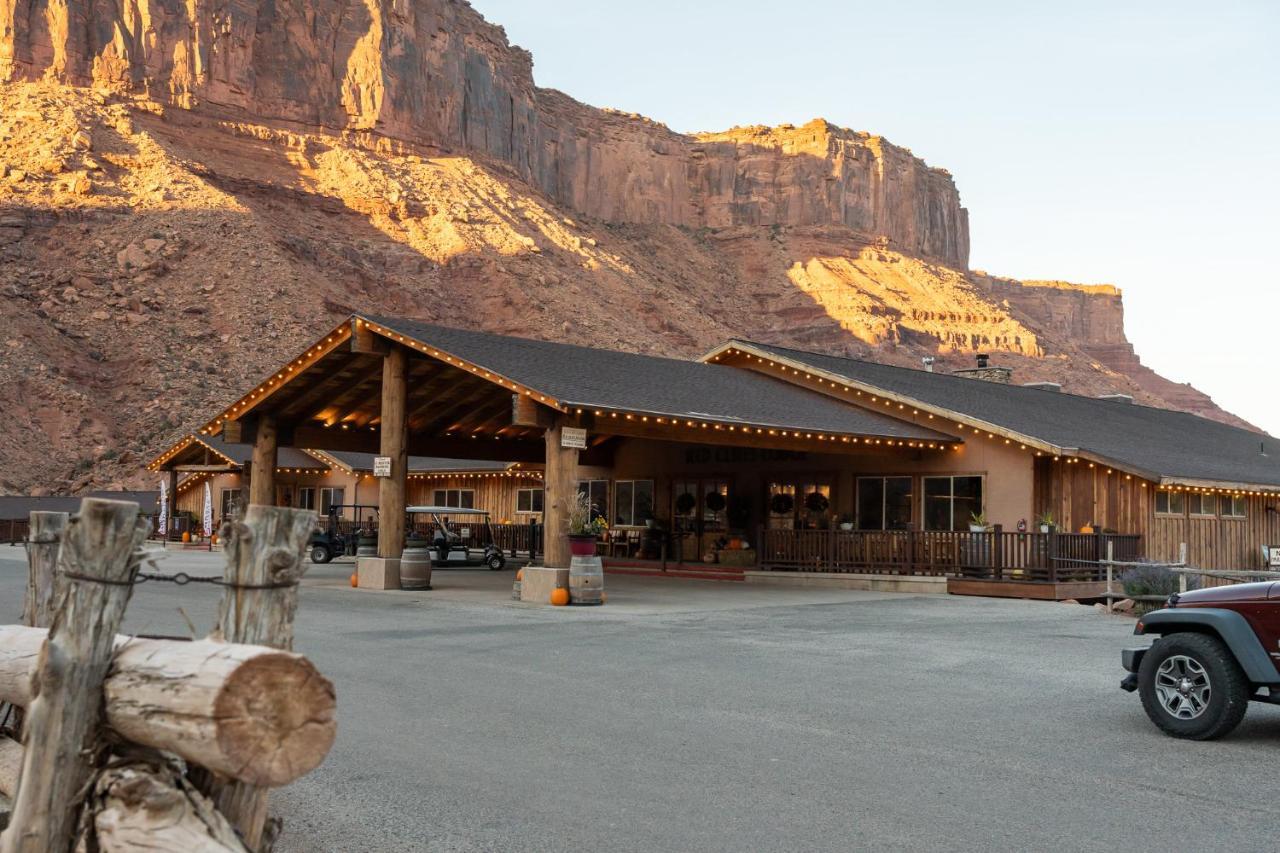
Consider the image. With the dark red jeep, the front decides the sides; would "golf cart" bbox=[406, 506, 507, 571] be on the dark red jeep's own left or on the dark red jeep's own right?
on the dark red jeep's own right

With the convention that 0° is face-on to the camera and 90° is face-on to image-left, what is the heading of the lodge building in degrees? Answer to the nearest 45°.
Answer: approximately 45°

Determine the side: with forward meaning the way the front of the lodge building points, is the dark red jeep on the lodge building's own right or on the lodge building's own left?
on the lodge building's own left

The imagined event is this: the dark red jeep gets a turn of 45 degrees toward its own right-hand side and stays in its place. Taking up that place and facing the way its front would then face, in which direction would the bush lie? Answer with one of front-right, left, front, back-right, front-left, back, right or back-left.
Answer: front-right

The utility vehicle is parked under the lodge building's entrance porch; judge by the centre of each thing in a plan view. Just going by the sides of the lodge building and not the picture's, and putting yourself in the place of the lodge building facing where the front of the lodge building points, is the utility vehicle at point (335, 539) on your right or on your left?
on your right

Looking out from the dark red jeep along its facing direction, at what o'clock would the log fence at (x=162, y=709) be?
The log fence is roughly at 10 o'clock from the dark red jeep.

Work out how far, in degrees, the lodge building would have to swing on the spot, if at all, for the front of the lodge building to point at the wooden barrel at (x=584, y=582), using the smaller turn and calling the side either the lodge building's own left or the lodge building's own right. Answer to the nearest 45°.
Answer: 0° — it already faces it

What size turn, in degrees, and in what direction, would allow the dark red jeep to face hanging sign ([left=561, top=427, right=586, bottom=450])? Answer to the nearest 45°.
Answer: approximately 45° to its right

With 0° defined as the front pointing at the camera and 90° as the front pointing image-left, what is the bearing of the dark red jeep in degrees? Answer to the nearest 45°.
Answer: approximately 90°

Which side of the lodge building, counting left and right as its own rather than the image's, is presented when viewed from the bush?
left
